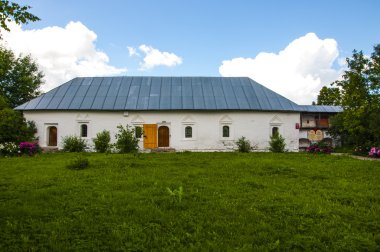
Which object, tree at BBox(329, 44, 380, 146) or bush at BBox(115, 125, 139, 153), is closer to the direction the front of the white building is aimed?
the bush

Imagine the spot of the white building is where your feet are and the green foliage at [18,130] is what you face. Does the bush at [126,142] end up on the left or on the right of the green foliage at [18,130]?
left

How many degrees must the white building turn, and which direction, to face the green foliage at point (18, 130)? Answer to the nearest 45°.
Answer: approximately 90° to its right

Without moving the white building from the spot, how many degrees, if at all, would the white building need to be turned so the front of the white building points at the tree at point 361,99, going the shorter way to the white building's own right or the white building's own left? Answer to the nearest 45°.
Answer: approximately 90° to the white building's own left

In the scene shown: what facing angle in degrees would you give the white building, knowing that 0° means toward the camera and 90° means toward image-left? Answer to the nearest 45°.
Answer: approximately 0°

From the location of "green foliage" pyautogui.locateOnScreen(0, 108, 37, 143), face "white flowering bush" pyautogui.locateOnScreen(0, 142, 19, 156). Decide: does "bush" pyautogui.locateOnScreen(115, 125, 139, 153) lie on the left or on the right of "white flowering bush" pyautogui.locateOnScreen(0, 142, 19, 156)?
left

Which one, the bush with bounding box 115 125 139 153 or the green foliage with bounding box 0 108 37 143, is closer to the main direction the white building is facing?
the bush

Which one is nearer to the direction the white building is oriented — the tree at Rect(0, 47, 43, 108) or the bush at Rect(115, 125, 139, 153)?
the bush

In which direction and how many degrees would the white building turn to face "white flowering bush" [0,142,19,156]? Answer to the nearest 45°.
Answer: approximately 45° to its right

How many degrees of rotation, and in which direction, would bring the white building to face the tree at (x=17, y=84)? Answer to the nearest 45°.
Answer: approximately 135° to its right
